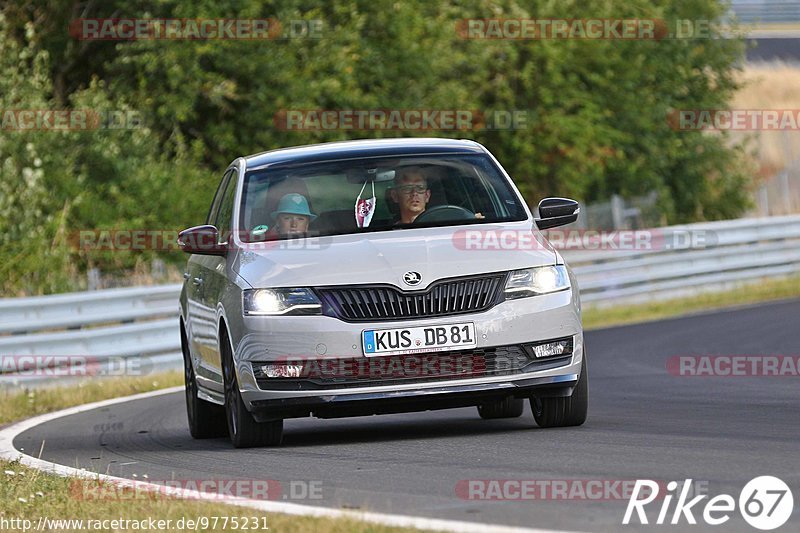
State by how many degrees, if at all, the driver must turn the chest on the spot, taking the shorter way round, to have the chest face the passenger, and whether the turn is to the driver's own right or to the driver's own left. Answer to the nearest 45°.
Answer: approximately 90° to the driver's own right

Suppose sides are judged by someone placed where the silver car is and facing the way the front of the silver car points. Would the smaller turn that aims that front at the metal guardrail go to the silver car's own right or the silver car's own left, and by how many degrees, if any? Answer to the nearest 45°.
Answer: approximately 180°

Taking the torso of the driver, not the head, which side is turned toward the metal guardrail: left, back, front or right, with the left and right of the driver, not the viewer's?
back

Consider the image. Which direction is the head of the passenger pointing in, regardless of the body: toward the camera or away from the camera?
toward the camera

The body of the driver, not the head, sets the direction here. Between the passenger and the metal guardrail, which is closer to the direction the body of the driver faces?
the passenger

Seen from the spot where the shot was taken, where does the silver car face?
facing the viewer

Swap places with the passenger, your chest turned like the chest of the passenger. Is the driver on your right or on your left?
on your left
